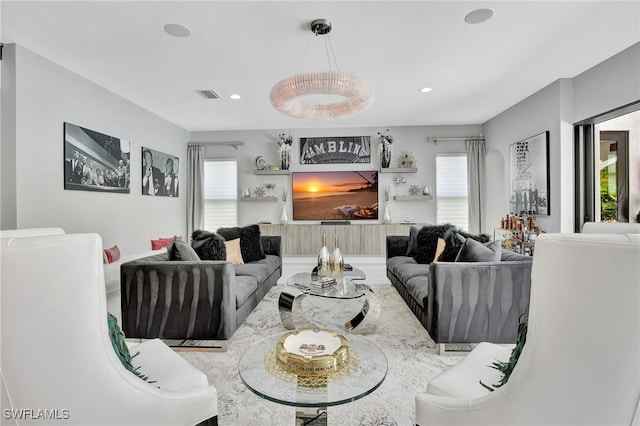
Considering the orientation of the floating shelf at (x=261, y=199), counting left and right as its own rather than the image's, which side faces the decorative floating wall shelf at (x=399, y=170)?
left

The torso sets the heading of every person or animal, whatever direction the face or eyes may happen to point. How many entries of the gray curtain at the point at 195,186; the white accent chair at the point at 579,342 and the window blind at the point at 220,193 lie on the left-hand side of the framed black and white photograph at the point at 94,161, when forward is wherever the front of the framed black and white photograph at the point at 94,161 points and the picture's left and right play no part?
2

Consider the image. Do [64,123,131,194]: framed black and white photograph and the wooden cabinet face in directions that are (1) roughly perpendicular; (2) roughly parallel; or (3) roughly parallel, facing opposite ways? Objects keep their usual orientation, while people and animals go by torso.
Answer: roughly perpendicular

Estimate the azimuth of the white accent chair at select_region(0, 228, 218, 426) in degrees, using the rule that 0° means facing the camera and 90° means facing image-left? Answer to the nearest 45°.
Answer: approximately 225°

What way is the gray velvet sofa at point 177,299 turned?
to the viewer's right

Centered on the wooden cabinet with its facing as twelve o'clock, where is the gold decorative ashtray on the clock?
The gold decorative ashtray is roughly at 12 o'clock from the wooden cabinet.

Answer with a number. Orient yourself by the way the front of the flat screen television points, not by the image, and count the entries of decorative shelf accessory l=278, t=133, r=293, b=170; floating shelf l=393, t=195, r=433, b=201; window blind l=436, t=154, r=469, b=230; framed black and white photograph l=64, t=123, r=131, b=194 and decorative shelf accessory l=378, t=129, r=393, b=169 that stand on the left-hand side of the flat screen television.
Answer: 3

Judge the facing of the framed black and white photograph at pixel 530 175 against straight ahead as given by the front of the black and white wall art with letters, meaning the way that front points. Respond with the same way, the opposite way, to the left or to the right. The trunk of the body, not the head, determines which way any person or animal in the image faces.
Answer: to the right

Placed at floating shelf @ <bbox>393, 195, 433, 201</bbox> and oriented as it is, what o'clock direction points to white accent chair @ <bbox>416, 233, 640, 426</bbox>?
The white accent chair is roughly at 12 o'clock from the floating shelf.
